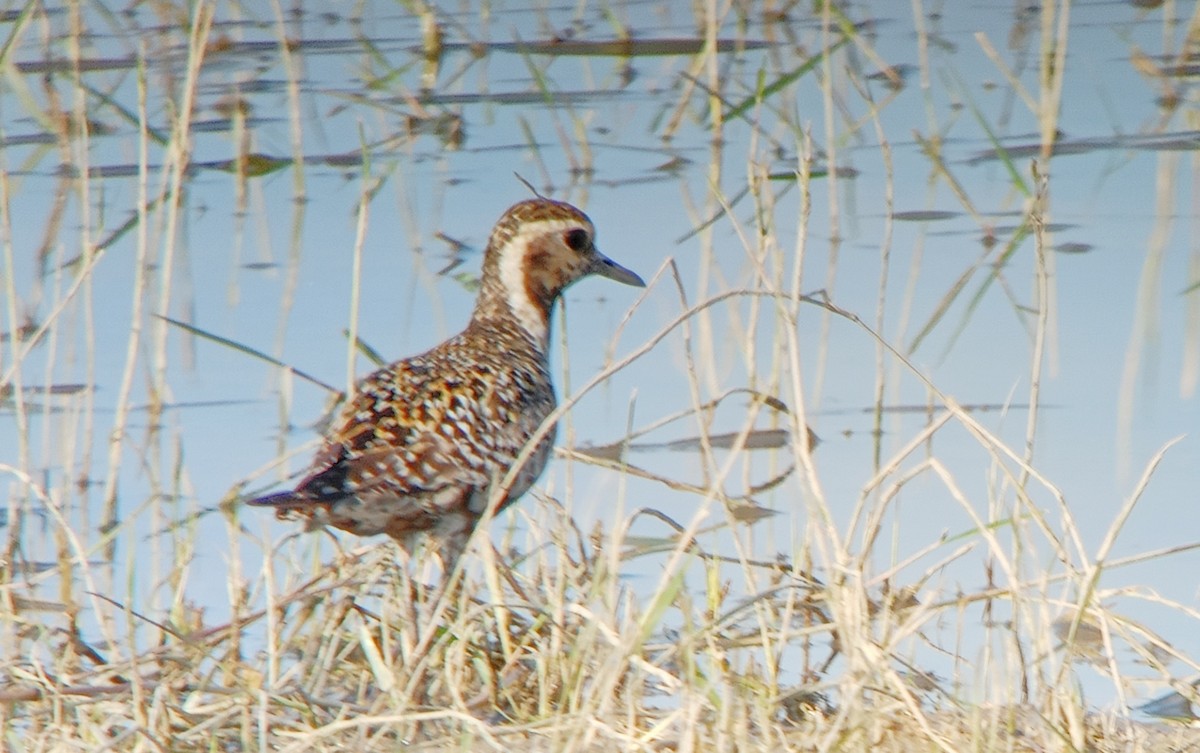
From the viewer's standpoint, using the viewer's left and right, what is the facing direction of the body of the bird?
facing to the right of the viewer
